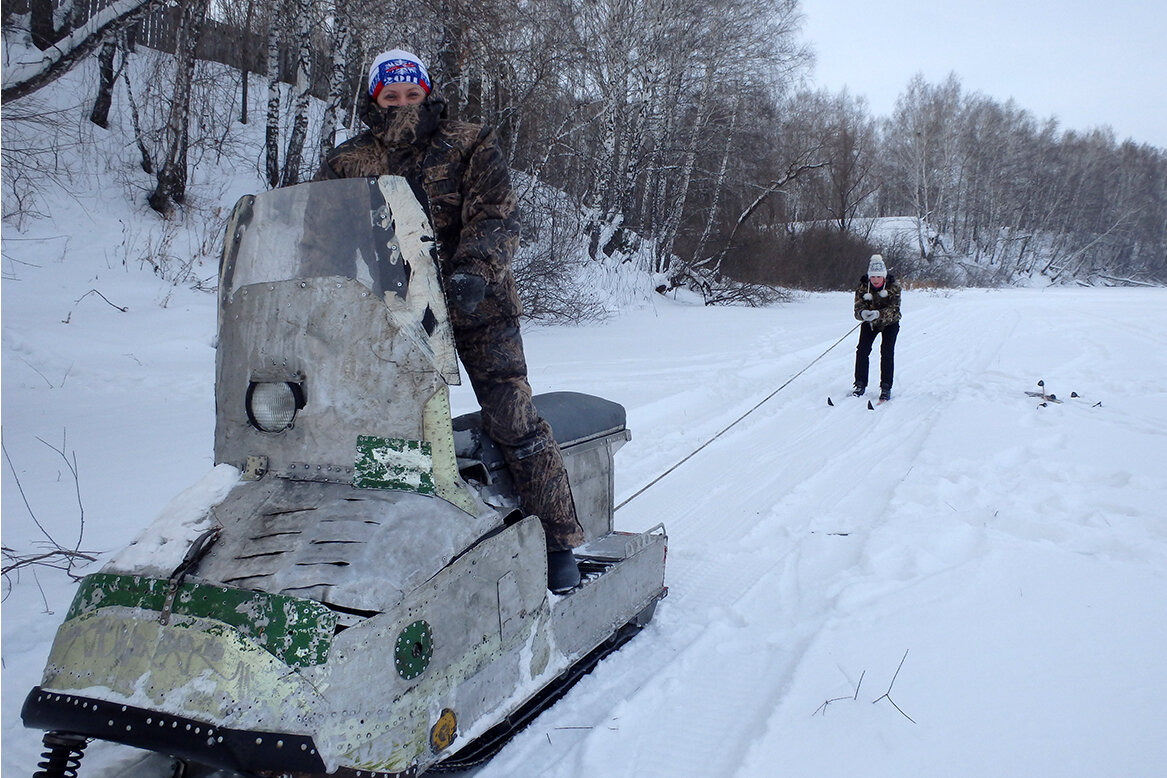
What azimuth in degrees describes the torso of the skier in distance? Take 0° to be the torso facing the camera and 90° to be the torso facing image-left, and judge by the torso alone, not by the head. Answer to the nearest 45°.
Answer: approximately 0°

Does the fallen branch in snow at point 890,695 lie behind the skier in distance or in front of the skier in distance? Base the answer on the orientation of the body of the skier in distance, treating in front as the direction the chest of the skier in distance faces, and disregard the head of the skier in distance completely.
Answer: in front

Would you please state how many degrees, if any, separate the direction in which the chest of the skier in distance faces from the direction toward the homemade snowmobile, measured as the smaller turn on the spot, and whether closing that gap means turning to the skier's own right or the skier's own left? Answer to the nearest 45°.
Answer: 0° — they already face it

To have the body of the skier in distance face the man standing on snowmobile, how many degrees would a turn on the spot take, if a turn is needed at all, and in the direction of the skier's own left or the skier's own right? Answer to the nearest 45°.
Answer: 0° — they already face them

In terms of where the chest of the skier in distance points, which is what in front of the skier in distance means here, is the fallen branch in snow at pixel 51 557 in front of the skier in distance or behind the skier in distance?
in front

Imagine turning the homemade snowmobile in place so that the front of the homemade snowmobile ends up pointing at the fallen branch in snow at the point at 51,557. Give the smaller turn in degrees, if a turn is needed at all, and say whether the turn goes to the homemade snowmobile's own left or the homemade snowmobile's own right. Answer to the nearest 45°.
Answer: approximately 90° to the homemade snowmobile's own right

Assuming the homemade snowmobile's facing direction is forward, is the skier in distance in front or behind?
behind

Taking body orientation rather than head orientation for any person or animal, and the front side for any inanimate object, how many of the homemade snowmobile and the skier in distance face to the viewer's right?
0

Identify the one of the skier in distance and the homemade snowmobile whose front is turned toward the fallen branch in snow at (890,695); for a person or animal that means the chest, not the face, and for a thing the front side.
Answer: the skier in distance
